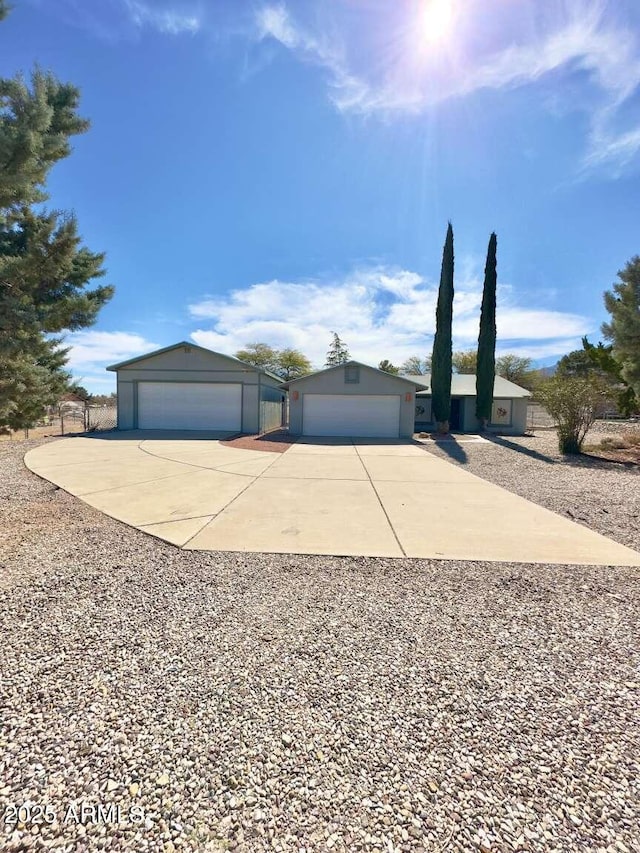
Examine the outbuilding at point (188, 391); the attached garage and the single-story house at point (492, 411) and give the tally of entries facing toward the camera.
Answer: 3

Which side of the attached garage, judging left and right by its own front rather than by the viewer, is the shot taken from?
front

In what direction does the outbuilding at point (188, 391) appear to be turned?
toward the camera

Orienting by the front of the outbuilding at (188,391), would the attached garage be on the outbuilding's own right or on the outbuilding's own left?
on the outbuilding's own left

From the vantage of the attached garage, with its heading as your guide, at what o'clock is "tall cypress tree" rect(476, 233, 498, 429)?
The tall cypress tree is roughly at 8 o'clock from the attached garage.

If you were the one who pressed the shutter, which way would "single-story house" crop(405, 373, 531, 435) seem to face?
facing the viewer

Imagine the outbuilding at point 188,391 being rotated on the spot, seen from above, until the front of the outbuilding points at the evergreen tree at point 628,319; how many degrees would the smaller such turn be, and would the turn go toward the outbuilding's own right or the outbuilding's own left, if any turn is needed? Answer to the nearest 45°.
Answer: approximately 45° to the outbuilding's own left

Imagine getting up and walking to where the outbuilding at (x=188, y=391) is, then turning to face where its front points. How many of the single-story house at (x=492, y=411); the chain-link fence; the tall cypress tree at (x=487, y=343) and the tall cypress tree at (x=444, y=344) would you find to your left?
3

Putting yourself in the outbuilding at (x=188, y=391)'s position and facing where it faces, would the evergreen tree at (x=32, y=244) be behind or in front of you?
in front

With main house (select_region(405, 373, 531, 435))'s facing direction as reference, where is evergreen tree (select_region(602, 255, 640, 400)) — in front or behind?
behind

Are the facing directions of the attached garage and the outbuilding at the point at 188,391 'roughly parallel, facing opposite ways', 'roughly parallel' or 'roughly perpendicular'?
roughly parallel
